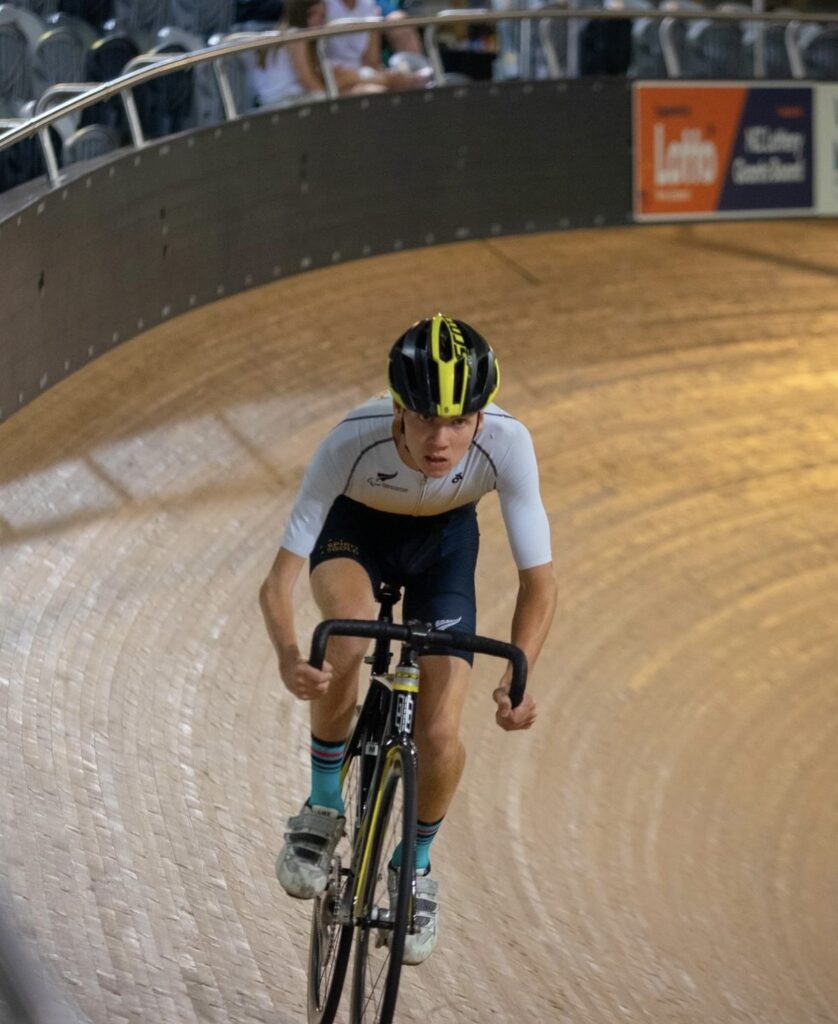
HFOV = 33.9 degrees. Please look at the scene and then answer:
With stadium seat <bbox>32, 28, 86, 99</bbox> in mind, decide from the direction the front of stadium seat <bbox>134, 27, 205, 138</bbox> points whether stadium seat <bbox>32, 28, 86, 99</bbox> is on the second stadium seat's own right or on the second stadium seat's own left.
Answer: on the second stadium seat's own right

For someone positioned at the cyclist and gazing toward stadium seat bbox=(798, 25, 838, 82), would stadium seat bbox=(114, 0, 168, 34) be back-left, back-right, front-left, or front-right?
front-left

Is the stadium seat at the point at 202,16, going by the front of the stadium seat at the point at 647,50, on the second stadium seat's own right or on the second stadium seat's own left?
on the second stadium seat's own right

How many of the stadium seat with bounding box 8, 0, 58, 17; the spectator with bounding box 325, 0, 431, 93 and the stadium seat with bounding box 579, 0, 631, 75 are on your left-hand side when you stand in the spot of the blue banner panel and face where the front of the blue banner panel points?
0

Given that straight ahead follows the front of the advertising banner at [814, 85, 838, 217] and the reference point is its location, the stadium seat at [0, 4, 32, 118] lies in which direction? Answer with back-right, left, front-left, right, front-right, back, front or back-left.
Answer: front-right

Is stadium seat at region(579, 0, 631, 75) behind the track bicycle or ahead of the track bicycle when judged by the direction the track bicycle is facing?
behind

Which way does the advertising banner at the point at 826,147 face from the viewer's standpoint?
toward the camera

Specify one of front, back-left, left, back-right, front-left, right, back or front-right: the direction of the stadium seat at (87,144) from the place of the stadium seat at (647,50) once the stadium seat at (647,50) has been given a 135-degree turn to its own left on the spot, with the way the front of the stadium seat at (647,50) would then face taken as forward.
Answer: back

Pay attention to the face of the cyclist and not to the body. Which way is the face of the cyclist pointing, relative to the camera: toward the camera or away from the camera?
toward the camera

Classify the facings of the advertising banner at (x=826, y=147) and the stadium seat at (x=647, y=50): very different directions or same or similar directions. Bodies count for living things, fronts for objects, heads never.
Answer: same or similar directions

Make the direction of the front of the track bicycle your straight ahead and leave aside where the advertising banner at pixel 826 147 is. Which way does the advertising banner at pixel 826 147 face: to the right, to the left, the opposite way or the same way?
the same way

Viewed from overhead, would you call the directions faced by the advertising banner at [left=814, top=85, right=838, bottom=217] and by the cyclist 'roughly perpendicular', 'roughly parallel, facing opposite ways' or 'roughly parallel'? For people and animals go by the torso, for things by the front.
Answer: roughly parallel

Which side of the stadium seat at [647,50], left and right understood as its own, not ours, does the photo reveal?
front

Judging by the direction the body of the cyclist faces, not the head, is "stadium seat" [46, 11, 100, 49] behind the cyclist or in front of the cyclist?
behind

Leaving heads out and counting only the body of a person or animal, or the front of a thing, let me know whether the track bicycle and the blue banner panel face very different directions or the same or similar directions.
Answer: same or similar directions

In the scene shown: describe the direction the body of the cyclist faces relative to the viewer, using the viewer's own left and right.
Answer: facing the viewer

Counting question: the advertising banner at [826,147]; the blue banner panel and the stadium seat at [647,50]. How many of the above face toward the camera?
3

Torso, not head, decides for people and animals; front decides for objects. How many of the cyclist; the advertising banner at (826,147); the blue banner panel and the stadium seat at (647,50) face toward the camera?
4
